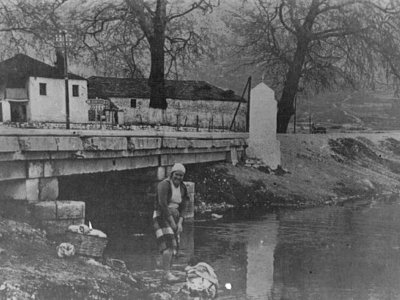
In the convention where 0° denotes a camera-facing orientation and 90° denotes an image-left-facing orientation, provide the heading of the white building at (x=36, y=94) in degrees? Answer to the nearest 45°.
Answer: approximately 0°

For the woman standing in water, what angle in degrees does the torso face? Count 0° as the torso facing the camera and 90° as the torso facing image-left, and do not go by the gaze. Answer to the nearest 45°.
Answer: approximately 315°

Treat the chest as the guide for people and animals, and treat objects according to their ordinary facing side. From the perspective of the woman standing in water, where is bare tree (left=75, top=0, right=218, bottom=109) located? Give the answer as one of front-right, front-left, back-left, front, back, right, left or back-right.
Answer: back-left

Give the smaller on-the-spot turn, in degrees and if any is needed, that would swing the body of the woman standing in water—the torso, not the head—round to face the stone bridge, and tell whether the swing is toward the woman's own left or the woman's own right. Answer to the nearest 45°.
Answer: approximately 180°

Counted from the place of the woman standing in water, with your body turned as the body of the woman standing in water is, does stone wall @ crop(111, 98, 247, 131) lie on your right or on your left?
on your left

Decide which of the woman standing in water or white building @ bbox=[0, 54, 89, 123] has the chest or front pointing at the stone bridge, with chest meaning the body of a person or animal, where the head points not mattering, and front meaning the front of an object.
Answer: the white building

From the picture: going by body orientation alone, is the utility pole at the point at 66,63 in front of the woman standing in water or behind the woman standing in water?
behind

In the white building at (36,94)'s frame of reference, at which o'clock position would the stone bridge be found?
The stone bridge is roughly at 12 o'clock from the white building.
